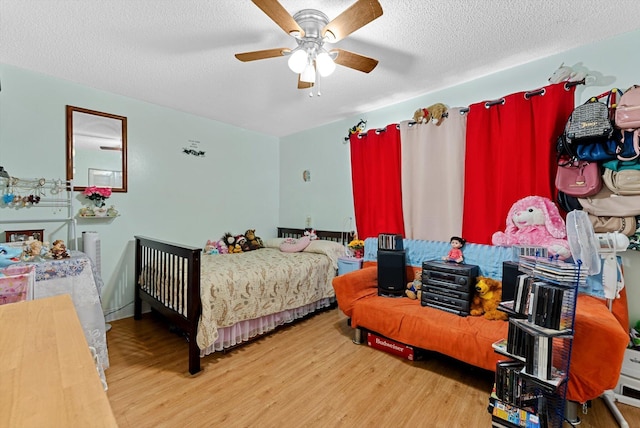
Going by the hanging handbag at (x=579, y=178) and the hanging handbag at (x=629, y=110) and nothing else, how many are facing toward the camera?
2

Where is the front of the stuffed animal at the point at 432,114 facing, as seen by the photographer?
facing the viewer and to the left of the viewer

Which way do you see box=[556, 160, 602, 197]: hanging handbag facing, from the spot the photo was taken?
facing the viewer

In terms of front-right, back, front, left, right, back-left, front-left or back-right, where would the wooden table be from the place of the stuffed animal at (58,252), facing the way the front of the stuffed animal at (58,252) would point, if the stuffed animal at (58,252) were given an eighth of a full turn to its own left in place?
right

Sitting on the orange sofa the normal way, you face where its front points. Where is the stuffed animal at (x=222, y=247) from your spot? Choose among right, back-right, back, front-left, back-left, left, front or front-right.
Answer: front-right

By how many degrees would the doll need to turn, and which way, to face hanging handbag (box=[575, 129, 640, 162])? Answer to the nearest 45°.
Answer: approximately 135° to its left

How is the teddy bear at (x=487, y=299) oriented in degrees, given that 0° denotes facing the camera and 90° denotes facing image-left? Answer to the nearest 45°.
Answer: approximately 45°

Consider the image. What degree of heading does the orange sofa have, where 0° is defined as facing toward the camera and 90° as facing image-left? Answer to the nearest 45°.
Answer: approximately 45°

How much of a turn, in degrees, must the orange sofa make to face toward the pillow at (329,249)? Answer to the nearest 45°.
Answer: approximately 90° to its right
